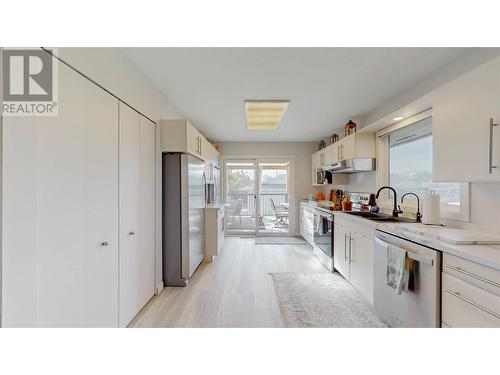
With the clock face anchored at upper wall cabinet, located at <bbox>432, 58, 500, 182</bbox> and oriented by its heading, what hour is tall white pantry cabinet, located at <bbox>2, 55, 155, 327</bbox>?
The tall white pantry cabinet is roughly at 12 o'clock from the upper wall cabinet.

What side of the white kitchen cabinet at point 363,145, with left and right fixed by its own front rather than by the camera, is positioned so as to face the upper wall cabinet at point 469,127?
left

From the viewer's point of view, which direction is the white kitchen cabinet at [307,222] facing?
to the viewer's left

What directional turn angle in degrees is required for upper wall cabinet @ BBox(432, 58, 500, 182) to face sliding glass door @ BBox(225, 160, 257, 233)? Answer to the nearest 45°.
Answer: approximately 90° to its right

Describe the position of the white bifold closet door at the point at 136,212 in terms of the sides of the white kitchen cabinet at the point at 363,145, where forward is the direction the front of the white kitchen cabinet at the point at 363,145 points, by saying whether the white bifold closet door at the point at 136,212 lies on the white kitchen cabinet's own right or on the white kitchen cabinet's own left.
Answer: on the white kitchen cabinet's own left

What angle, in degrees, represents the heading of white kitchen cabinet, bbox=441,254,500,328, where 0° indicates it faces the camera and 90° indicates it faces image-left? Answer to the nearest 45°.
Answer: approximately 45°

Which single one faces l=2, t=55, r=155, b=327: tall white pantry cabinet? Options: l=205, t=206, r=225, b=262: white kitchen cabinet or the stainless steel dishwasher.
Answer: the stainless steel dishwasher

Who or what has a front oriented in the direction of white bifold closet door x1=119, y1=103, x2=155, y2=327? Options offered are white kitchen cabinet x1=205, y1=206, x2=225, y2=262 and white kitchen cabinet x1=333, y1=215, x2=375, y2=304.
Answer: white kitchen cabinet x1=333, y1=215, x2=375, y2=304

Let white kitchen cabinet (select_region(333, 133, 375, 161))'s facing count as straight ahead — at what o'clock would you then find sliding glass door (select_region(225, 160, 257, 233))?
The sliding glass door is roughly at 1 o'clock from the white kitchen cabinet.

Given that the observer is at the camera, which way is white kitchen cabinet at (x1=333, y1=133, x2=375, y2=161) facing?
facing to the left of the viewer

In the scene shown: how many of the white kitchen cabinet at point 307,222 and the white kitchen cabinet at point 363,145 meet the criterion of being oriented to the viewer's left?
2

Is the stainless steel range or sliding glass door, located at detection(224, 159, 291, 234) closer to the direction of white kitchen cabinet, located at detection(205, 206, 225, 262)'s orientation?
the stainless steel range
